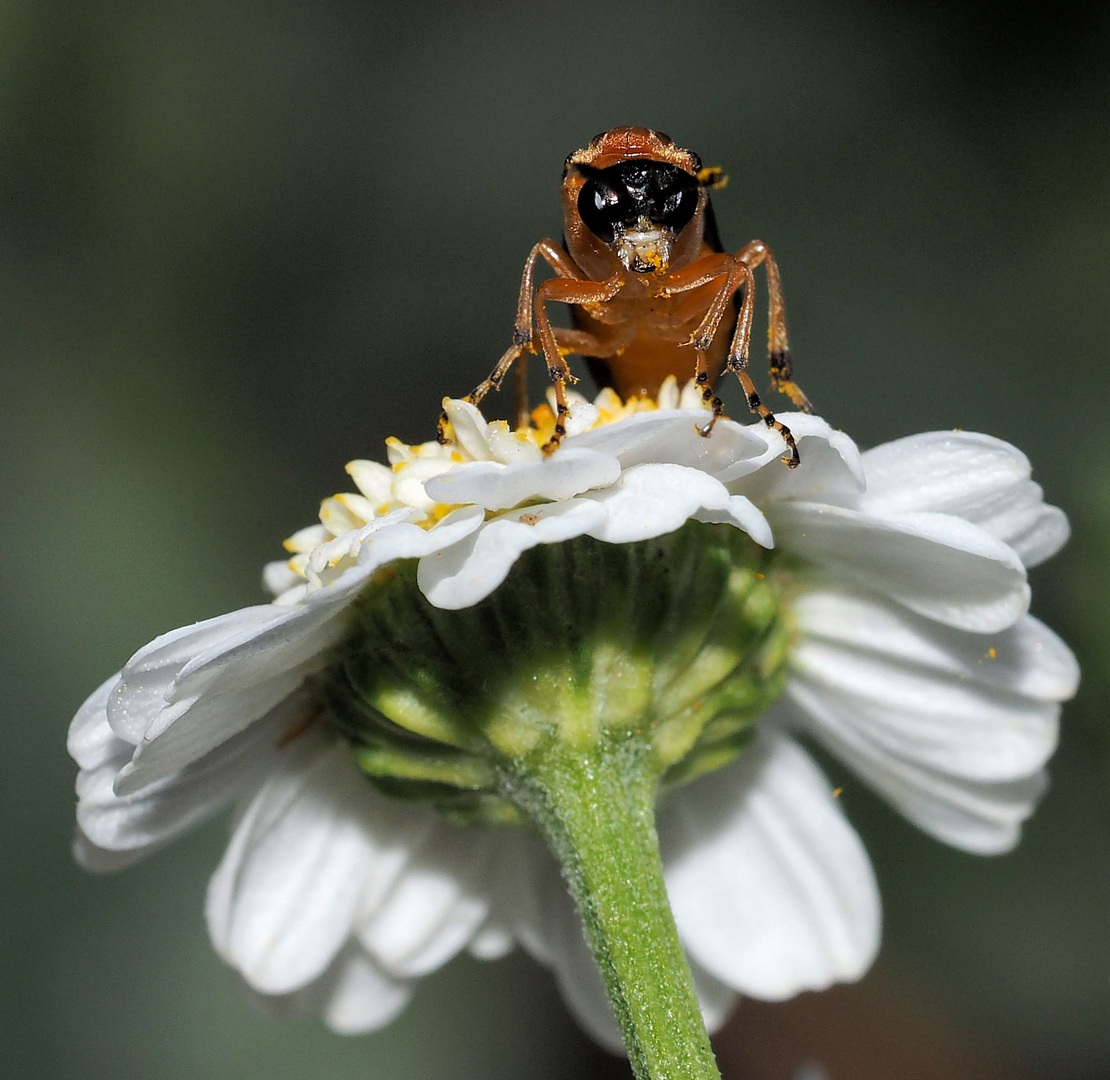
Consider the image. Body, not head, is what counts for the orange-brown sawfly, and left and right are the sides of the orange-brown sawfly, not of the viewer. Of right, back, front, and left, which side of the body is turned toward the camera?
front
